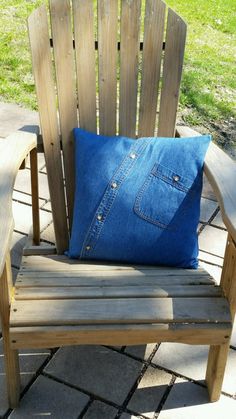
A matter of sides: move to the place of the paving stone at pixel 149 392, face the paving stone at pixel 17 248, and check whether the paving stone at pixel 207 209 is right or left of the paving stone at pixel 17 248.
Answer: right

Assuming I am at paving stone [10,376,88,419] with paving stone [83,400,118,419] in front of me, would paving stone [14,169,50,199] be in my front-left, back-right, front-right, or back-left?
back-left

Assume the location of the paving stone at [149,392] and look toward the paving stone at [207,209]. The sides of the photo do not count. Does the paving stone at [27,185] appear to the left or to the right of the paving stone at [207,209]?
left

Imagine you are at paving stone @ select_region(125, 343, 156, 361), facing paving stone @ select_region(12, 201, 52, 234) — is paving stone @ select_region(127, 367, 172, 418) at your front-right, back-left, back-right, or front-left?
back-left

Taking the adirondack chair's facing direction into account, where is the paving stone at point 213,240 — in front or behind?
behind

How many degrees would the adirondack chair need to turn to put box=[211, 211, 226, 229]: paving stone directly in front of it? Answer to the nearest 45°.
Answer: approximately 135° to its left

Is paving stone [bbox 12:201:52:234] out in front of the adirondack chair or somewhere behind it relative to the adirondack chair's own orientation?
behind

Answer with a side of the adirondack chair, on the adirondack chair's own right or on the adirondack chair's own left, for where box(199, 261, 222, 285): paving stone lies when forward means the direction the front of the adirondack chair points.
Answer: on the adirondack chair's own left

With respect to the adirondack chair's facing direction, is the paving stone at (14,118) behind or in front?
behind

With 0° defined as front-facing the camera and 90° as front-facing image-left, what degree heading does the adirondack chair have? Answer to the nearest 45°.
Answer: approximately 0°
